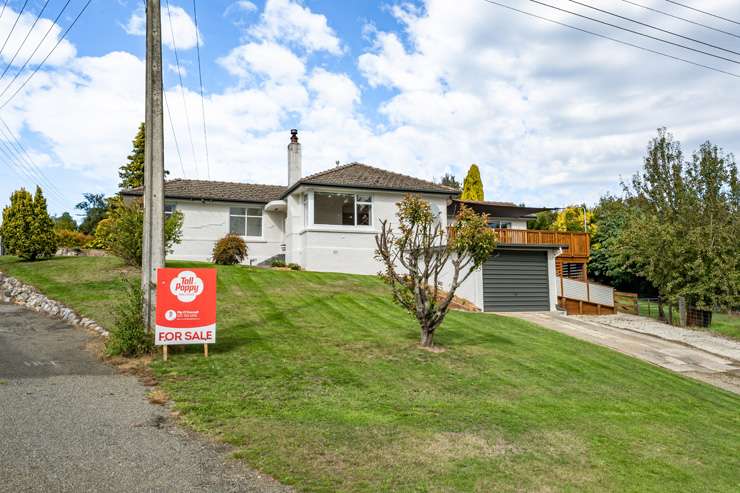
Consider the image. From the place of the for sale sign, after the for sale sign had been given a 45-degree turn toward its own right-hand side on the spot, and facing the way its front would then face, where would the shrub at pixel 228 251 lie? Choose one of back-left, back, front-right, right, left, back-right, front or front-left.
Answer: back-right

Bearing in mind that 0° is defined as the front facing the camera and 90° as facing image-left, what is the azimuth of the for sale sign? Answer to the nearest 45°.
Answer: approximately 0°

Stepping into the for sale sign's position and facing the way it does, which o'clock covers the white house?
The white house is roughly at 7 o'clock from the for sale sign.

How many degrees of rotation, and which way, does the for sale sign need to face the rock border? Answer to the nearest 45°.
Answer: approximately 135° to its right

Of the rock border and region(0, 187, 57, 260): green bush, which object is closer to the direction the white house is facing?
the rock border

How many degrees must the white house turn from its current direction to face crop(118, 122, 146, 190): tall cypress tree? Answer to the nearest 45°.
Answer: approximately 135° to its right

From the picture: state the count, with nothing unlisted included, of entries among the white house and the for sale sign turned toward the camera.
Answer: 2

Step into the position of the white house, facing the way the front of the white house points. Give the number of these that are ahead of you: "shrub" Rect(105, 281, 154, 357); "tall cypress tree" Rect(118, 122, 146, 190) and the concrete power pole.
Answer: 2

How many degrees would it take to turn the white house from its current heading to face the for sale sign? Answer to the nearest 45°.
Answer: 0° — it already faces it
